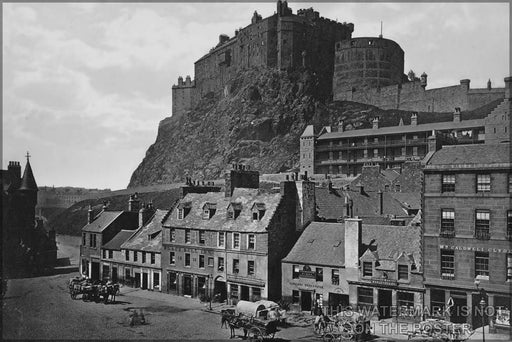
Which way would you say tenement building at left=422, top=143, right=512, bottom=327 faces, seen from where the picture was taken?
facing the viewer

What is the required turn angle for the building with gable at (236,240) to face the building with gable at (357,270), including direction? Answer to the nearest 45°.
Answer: approximately 90° to its left

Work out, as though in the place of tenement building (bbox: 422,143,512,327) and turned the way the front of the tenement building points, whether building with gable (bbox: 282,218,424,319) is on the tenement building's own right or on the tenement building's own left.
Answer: on the tenement building's own right

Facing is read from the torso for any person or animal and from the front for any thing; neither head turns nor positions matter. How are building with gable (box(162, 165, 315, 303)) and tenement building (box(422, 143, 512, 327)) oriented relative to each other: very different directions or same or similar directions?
same or similar directions

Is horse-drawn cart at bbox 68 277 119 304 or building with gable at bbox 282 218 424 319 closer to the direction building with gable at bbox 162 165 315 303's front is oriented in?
the horse-drawn cart

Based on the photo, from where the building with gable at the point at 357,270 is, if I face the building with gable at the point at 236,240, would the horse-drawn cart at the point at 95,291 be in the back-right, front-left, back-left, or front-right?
front-left

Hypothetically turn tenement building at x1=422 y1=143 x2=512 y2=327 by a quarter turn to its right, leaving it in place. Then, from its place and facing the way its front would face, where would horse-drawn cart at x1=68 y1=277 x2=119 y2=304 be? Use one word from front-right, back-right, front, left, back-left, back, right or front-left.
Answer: front

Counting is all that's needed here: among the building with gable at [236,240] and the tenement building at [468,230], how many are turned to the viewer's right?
0

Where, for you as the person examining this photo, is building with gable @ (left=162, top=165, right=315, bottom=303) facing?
facing the viewer and to the left of the viewer

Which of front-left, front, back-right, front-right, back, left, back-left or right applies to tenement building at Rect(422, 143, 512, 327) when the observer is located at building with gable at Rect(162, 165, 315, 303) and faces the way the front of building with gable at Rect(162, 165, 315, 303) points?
left

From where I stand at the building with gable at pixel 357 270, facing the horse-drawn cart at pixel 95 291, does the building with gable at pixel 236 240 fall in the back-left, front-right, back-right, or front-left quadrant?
front-right
